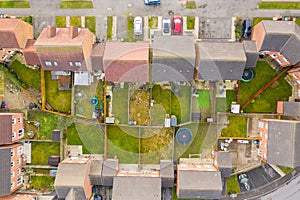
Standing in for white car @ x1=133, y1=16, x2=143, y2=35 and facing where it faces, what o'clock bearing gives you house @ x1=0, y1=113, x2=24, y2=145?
The house is roughly at 8 o'clock from the white car.

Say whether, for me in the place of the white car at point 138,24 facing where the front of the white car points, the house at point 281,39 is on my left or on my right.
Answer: on my left

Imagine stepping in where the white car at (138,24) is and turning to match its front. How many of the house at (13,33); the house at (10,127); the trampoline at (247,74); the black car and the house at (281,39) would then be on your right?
2

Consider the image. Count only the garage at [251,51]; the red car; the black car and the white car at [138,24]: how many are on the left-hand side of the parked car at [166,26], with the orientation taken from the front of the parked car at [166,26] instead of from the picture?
3
